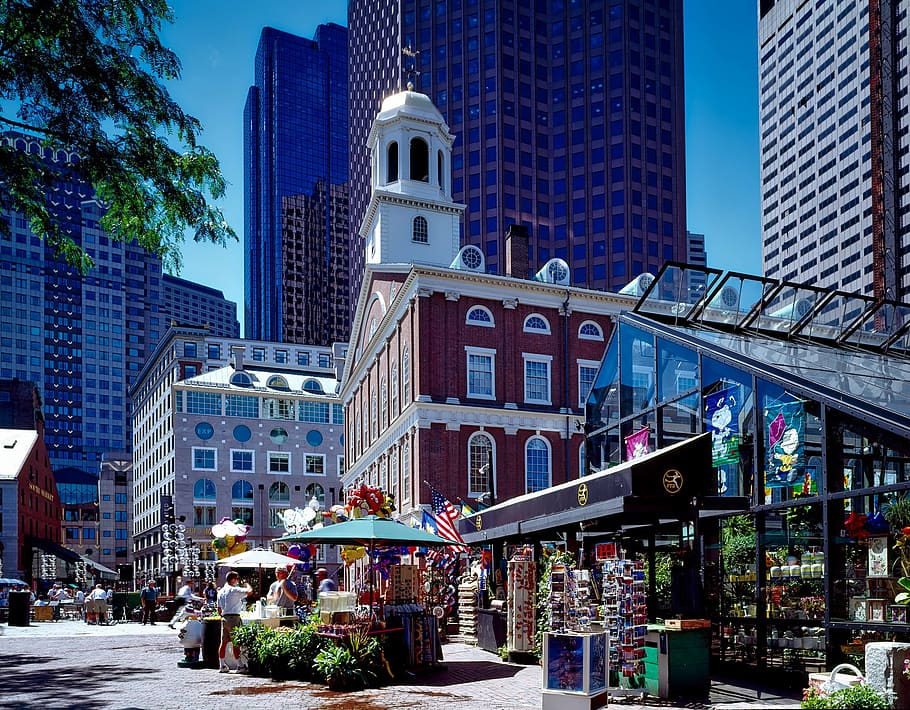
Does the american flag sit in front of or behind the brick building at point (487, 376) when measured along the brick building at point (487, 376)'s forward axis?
in front

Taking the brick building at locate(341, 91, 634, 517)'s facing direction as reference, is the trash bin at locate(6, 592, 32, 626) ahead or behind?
ahead

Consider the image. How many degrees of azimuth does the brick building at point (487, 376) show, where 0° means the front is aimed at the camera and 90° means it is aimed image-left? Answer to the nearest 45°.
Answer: approximately 45°

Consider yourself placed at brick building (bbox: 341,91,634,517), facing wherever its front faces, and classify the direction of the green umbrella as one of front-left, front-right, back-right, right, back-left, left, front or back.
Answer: front-left

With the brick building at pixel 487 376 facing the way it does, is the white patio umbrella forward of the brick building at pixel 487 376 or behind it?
forward

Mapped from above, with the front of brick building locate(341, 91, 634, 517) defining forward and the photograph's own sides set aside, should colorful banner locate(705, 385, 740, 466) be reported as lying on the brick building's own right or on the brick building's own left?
on the brick building's own left
